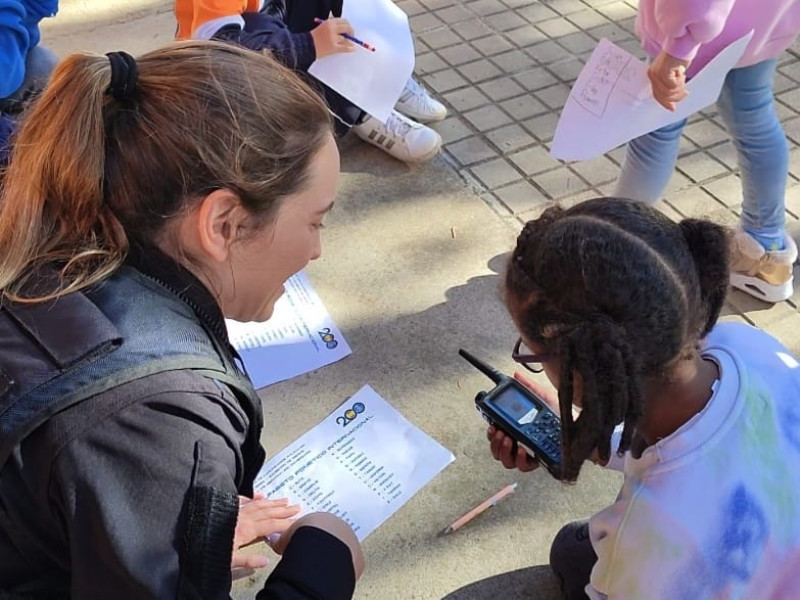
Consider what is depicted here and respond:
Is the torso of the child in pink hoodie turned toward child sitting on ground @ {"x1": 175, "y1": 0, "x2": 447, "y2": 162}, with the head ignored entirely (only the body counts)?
yes

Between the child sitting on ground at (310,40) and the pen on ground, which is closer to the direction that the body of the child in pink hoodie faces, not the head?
the child sitting on ground

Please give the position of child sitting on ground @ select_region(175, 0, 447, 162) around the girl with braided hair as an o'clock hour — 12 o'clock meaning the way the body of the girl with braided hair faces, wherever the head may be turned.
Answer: The child sitting on ground is roughly at 12 o'clock from the girl with braided hair.

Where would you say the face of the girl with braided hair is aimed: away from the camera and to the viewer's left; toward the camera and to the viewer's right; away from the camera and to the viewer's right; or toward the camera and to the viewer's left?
away from the camera and to the viewer's left

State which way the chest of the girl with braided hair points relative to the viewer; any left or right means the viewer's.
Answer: facing away from the viewer and to the left of the viewer

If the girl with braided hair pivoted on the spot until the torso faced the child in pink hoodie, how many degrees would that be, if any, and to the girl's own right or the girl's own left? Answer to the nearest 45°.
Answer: approximately 45° to the girl's own right

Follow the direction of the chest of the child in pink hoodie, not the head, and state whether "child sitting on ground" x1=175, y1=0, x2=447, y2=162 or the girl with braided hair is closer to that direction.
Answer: the child sitting on ground

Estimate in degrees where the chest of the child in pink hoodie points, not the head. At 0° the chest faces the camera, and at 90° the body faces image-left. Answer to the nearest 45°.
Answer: approximately 90°

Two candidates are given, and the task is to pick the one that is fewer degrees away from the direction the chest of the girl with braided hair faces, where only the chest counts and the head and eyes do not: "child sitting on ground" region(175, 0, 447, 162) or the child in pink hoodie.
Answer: the child sitting on ground
